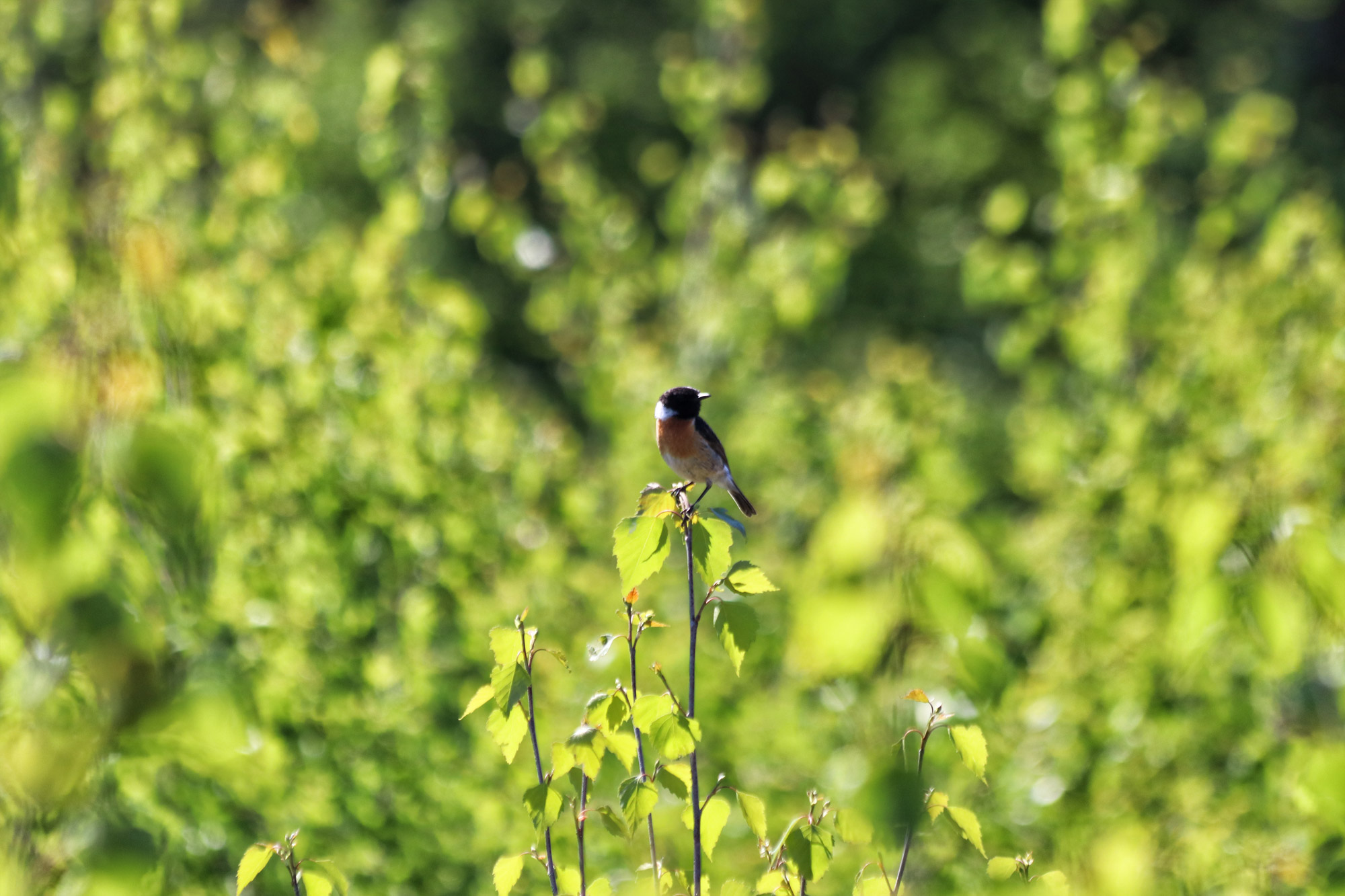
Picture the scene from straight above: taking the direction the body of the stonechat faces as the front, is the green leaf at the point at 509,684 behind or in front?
in front

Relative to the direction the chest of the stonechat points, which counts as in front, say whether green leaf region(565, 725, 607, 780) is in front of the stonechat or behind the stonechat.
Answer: in front

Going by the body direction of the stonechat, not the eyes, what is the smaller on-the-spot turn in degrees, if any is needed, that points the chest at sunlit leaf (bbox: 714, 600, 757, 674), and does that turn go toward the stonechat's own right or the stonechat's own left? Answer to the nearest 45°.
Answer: approximately 135° to the stonechat's own left

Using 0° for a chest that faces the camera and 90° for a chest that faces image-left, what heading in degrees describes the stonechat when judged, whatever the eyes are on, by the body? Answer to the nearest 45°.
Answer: approximately 45°

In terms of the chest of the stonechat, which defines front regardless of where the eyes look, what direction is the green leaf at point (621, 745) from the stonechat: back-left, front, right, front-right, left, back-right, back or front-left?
front-right

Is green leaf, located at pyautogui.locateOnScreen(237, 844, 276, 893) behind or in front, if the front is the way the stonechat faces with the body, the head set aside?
in front
